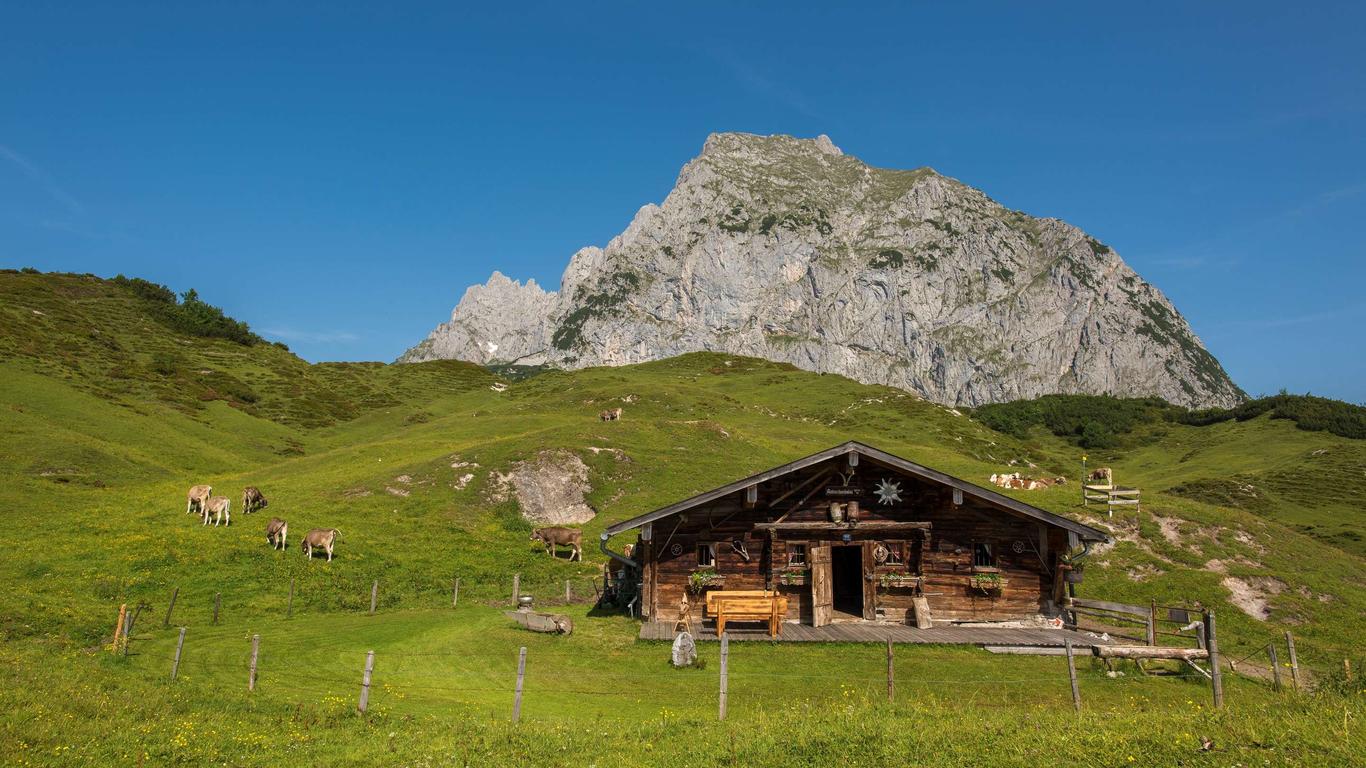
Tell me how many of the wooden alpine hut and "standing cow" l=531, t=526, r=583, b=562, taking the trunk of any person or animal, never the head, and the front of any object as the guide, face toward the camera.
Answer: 1

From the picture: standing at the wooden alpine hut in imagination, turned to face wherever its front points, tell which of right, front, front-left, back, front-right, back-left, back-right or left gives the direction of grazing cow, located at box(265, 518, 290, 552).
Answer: right

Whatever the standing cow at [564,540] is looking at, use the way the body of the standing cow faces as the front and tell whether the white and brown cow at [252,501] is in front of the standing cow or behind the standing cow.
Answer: in front

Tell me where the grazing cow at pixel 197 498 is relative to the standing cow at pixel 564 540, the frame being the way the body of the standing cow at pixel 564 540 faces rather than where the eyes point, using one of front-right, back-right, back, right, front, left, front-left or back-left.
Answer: front

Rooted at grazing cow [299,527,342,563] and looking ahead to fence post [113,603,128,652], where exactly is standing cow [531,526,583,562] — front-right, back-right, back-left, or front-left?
back-left

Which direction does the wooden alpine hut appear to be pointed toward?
toward the camera

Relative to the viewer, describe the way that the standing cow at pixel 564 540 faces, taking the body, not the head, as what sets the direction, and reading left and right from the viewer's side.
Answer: facing to the left of the viewer

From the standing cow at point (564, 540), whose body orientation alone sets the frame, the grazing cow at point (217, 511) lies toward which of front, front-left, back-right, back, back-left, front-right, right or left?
front

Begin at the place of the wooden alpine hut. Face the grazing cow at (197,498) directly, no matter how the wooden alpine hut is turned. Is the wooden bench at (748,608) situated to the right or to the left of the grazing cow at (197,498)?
left

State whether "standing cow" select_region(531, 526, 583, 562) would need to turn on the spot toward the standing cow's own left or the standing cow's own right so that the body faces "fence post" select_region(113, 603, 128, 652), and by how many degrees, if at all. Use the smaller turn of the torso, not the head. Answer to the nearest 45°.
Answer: approximately 45° to the standing cow's own left

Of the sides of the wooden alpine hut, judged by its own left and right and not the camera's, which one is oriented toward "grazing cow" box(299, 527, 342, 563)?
right

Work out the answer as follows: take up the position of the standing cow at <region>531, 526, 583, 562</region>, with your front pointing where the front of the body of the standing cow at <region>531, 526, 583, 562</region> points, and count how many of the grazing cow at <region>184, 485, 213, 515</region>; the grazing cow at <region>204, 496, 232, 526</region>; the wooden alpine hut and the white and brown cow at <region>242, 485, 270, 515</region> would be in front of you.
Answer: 3

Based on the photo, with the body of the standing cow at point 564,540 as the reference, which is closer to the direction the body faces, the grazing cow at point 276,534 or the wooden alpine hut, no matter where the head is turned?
the grazing cow

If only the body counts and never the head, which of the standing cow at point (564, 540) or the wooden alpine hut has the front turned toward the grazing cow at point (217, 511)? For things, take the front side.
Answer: the standing cow at point (564, 540)

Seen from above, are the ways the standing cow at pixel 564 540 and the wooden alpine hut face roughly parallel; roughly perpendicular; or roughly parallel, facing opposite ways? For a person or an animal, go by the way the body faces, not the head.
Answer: roughly perpendicular
